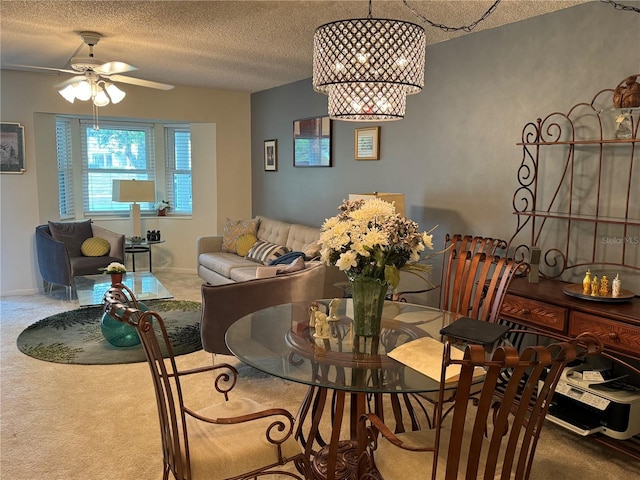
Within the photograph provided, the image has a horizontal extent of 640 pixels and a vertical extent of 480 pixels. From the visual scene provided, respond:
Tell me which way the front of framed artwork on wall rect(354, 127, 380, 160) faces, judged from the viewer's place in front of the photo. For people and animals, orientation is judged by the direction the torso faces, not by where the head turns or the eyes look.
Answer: facing the viewer and to the left of the viewer

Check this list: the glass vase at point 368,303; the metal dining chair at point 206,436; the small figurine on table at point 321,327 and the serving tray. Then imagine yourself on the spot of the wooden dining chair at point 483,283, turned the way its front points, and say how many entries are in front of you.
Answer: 3

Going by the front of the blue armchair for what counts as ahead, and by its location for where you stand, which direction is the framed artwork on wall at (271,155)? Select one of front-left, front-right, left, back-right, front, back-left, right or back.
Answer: front-left

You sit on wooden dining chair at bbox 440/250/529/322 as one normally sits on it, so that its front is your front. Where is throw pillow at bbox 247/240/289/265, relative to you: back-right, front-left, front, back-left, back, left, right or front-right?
right

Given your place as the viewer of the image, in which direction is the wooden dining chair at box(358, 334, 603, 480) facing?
facing away from the viewer and to the left of the viewer

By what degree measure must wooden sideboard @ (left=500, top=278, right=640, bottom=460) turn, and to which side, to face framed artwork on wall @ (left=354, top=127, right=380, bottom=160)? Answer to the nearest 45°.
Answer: approximately 90° to its right

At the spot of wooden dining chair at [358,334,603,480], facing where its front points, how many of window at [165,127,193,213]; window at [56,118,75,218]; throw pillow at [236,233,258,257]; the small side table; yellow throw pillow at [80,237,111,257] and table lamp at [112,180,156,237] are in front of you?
6

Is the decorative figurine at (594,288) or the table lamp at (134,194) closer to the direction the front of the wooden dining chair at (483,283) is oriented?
the table lamp

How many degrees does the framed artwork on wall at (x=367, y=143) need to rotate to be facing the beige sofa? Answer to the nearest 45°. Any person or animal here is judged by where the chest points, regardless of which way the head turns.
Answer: approximately 45° to its right

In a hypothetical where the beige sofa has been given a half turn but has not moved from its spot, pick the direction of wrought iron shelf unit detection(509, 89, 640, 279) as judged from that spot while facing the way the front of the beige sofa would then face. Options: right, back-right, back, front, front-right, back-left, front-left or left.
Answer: right

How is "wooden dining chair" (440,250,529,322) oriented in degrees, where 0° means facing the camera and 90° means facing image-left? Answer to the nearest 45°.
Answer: approximately 45°

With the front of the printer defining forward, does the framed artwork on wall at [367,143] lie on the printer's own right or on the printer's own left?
on the printer's own right

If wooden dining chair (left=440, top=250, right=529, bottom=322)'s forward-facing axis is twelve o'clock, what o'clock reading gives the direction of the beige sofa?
The beige sofa is roughly at 3 o'clock from the wooden dining chair.

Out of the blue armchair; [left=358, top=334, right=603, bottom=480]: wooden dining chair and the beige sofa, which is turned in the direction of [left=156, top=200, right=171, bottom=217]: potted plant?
the wooden dining chair

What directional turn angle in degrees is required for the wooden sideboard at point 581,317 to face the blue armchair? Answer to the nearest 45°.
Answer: approximately 45° to its right

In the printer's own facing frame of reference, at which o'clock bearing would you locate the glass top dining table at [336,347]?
The glass top dining table is roughly at 12 o'clock from the printer.

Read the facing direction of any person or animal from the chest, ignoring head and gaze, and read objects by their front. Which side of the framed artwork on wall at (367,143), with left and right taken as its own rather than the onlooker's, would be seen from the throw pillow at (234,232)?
right

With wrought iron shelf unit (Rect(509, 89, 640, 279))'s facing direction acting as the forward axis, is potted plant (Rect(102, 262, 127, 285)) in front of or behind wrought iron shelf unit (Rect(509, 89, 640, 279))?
in front
